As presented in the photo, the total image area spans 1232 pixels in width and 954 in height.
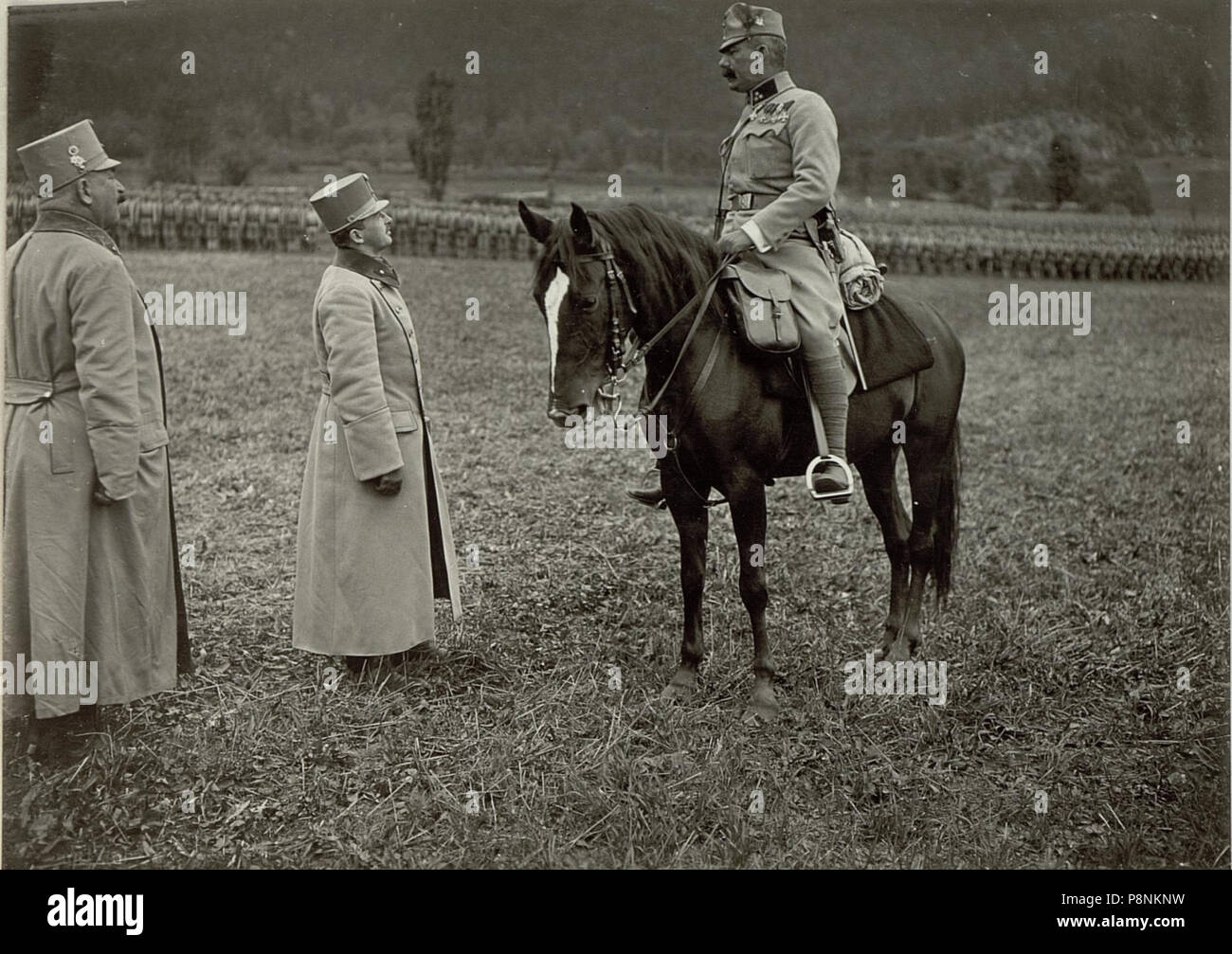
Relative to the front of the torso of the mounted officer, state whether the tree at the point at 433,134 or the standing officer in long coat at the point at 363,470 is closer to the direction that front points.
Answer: the standing officer in long coat

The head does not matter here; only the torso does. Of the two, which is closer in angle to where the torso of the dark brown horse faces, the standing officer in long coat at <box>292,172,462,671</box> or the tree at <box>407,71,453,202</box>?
the standing officer in long coat

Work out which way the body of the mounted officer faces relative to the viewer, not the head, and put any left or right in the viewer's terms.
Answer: facing the viewer and to the left of the viewer

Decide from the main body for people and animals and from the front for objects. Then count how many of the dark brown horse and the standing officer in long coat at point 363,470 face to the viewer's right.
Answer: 1

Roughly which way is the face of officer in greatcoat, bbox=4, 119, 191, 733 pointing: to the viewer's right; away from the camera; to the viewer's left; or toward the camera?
to the viewer's right

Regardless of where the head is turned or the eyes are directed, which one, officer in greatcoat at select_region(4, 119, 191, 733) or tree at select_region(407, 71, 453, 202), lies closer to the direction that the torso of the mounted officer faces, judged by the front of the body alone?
the officer in greatcoat

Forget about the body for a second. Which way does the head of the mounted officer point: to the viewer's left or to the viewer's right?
to the viewer's left

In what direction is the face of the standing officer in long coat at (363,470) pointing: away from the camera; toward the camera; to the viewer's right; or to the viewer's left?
to the viewer's right

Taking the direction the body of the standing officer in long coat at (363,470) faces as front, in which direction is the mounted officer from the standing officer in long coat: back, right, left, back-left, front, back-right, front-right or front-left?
front

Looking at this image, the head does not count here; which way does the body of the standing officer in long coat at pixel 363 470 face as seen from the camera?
to the viewer's right

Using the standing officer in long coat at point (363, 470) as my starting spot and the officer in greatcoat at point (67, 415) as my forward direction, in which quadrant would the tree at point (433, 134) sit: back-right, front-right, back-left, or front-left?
back-right

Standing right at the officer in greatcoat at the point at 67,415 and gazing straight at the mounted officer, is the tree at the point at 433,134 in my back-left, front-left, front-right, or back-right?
front-left

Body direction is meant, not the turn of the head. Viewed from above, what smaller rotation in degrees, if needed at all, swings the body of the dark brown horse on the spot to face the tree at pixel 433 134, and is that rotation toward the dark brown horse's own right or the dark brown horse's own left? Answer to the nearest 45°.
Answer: approximately 90° to the dark brown horse's own right

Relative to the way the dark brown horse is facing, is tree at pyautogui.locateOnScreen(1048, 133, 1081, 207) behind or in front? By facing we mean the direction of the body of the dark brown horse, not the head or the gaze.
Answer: behind

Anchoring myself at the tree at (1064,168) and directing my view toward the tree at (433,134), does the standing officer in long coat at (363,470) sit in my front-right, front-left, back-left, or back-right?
front-left

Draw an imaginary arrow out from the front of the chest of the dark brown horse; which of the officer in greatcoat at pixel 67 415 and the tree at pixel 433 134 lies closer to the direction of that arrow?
the officer in greatcoat

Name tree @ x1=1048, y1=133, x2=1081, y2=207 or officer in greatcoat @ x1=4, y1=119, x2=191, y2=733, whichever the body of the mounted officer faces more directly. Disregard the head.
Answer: the officer in greatcoat

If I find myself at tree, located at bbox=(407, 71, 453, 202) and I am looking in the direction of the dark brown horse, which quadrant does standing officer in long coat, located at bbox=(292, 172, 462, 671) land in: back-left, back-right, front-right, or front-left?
front-right
